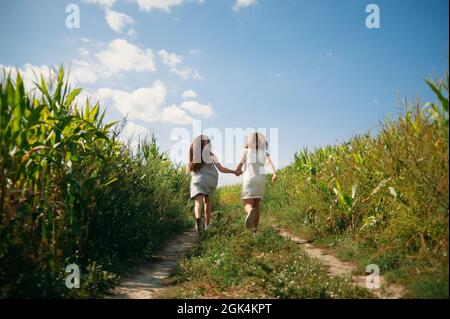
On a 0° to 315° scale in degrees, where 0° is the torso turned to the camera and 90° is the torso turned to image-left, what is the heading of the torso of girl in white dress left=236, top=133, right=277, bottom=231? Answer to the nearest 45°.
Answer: approximately 180°

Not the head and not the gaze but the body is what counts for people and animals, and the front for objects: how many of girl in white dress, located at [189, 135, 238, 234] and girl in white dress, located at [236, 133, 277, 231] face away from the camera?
2

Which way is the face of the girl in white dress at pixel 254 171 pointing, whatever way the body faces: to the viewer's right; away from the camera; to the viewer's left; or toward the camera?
away from the camera

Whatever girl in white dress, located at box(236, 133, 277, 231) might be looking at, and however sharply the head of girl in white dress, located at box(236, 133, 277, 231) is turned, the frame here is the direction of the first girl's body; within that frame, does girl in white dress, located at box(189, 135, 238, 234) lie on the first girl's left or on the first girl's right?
on the first girl's left

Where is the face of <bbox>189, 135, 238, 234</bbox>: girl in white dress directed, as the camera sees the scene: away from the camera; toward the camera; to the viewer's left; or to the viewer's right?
away from the camera

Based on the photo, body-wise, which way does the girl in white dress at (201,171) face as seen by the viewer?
away from the camera

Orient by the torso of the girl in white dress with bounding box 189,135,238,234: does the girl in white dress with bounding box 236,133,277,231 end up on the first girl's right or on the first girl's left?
on the first girl's right
